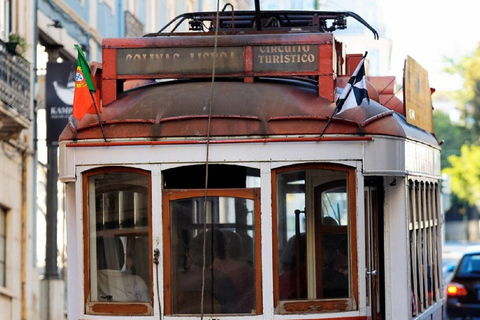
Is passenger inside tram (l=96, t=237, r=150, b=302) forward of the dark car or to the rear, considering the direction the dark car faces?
to the rear

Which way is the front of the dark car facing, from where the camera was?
facing away from the viewer

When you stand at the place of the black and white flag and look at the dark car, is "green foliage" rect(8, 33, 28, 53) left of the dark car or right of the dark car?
left

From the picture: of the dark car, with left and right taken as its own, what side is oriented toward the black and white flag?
back
